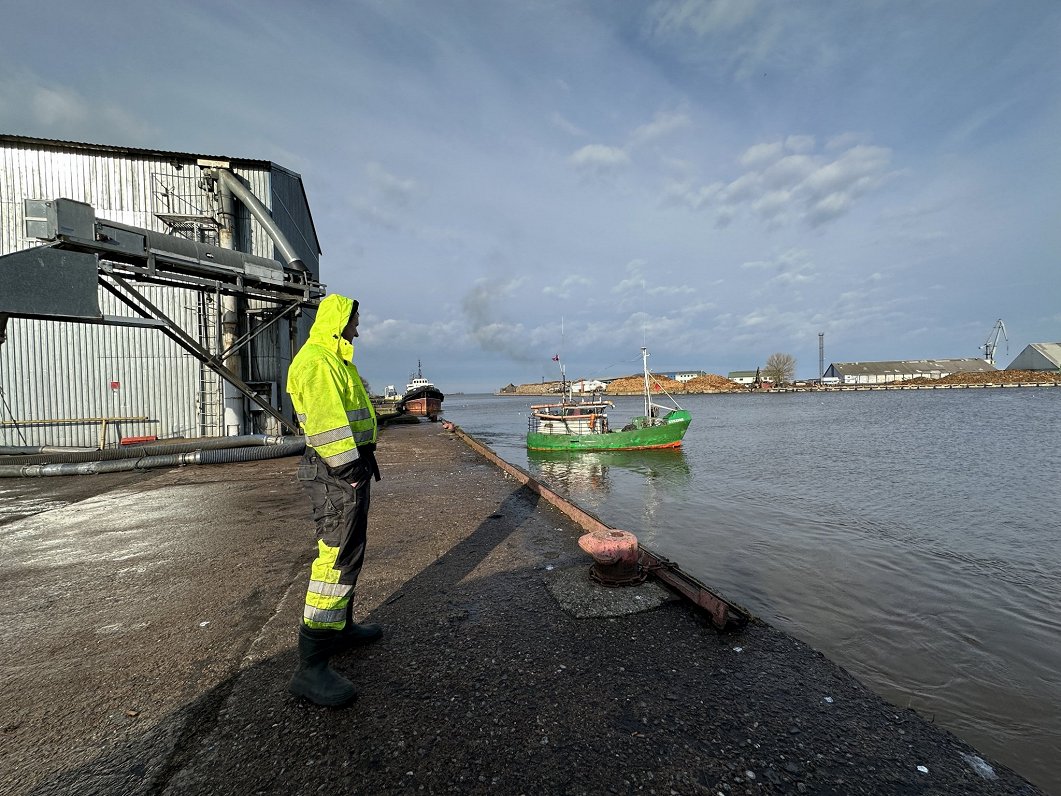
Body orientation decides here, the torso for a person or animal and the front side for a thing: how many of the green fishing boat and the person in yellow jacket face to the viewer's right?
2

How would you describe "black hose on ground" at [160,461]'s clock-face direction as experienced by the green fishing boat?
The black hose on ground is roughly at 4 o'clock from the green fishing boat.

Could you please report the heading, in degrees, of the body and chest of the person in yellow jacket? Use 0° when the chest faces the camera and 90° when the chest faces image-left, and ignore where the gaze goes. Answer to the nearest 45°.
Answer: approximately 270°

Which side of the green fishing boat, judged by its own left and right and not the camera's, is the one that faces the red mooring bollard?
right

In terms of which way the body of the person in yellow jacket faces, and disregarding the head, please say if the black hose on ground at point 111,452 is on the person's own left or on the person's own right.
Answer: on the person's own left

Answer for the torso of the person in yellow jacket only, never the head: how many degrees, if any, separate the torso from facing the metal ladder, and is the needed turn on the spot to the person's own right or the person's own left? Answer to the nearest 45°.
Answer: approximately 90° to the person's own left

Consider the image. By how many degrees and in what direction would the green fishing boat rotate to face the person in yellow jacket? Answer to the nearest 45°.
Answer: approximately 90° to its right

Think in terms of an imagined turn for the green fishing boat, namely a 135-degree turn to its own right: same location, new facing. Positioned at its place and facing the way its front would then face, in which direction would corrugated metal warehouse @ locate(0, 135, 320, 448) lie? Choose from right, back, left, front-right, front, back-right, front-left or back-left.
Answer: front

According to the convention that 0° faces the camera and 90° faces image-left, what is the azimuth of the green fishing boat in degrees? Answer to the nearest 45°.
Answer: approximately 270°

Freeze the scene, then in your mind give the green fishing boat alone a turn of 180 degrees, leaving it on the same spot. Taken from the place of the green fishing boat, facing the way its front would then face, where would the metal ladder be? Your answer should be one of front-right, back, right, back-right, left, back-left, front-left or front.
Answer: front-left

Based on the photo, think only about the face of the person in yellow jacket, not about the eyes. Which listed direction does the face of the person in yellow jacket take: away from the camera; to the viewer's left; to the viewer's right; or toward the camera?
to the viewer's right
